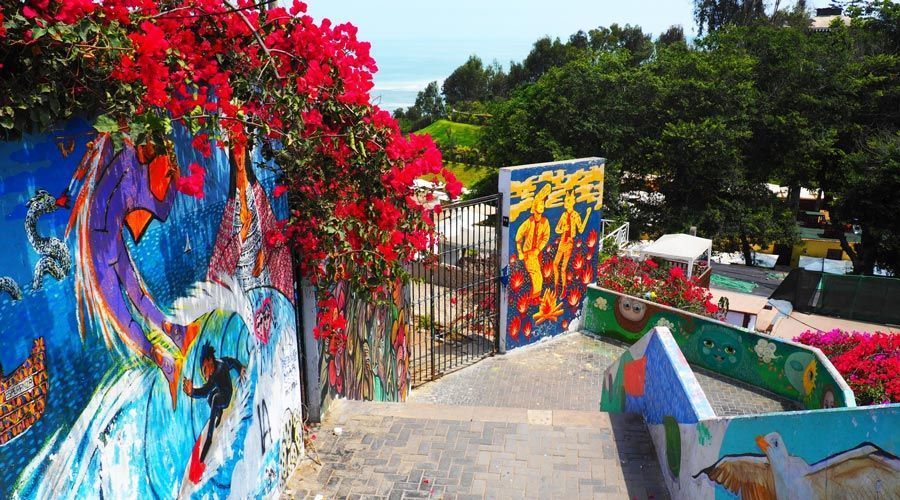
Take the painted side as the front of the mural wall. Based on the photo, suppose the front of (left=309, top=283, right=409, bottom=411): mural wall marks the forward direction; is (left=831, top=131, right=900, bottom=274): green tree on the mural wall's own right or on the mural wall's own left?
on the mural wall's own left

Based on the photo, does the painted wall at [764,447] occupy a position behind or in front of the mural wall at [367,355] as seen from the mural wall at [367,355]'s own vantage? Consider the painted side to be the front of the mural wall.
in front
